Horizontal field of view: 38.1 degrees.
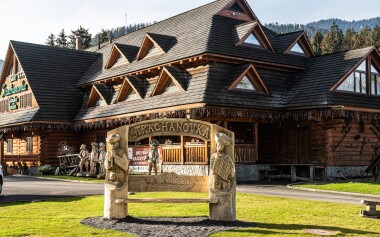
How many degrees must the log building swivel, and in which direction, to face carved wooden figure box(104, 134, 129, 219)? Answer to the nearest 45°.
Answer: approximately 45° to its left

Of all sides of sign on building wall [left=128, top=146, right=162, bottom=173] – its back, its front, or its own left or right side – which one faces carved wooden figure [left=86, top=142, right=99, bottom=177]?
right

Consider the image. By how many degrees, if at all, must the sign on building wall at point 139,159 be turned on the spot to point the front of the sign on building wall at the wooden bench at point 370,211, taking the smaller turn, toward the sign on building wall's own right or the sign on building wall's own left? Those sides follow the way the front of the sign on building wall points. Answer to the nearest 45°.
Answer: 0° — it already faces it

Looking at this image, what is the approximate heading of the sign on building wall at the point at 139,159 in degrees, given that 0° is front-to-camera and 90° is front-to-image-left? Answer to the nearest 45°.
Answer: approximately 0°

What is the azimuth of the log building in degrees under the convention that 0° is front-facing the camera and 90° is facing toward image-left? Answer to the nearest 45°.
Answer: approximately 45°

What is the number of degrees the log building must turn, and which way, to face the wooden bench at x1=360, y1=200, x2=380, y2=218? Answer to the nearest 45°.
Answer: approximately 45° to its left

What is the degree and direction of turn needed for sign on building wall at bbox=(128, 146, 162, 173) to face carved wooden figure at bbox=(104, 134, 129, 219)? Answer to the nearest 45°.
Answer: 0° — it already faces it
